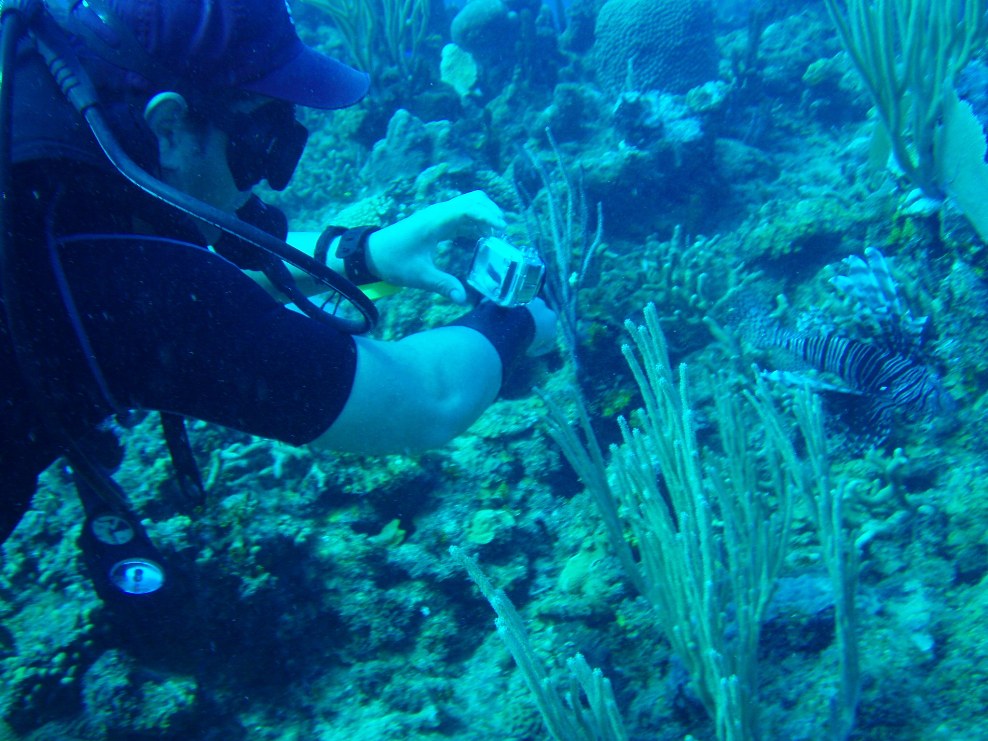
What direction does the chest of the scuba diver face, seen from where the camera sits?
to the viewer's right
